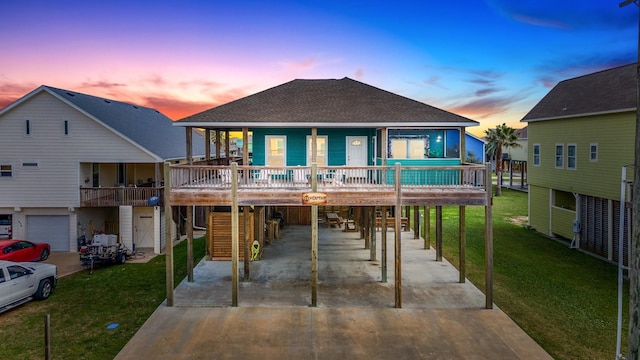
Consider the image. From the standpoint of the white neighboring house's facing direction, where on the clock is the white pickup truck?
The white pickup truck is roughly at 12 o'clock from the white neighboring house.

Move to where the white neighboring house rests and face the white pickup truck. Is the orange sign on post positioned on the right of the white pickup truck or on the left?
left

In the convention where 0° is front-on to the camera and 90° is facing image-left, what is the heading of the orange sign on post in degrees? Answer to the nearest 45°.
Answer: approximately 0°

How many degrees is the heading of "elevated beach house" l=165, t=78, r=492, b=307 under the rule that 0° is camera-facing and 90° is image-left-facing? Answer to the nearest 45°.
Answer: approximately 0°

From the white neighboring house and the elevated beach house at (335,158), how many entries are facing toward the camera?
2

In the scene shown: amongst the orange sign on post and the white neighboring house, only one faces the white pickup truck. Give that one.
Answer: the white neighboring house

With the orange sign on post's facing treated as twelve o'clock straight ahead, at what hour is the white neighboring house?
The white neighboring house is roughly at 4 o'clock from the orange sign on post.

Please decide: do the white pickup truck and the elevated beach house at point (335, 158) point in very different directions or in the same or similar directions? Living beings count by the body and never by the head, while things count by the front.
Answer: very different directions

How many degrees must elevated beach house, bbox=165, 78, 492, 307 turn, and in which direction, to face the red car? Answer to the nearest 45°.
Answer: approximately 90° to its right
